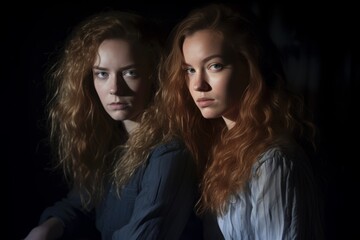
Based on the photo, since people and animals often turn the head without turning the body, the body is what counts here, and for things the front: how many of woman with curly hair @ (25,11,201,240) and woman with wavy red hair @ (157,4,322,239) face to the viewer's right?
0

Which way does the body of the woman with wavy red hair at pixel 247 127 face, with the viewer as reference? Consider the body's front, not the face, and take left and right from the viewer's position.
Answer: facing the viewer and to the left of the viewer

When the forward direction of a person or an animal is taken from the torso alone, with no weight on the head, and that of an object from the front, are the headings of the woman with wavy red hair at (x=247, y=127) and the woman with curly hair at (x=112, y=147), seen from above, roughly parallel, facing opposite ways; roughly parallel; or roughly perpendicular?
roughly parallel

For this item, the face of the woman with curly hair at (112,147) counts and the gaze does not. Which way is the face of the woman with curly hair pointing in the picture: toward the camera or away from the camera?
toward the camera

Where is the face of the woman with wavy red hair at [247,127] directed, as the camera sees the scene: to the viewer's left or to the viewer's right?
to the viewer's left
